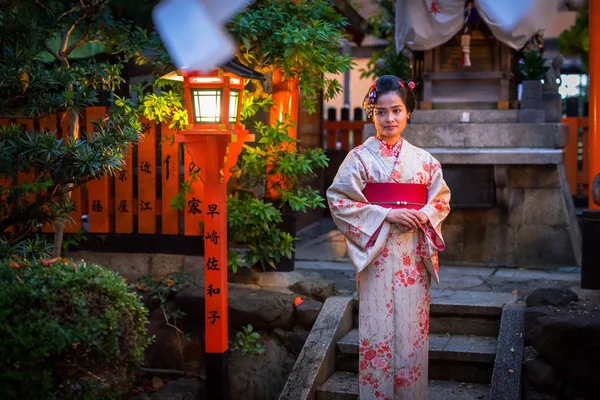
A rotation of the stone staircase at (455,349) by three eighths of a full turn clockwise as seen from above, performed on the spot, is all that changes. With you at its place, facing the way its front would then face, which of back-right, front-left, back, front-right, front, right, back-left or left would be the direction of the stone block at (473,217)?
front-right

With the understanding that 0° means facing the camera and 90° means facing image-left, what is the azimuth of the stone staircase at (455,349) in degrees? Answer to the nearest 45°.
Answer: approximately 0°

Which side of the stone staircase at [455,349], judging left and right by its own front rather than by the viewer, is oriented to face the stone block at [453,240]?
back

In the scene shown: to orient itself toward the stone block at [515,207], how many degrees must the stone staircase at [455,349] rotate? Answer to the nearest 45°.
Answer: approximately 180°

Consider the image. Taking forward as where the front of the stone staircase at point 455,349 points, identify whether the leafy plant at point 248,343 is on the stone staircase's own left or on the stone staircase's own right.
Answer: on the stone staircase's own right

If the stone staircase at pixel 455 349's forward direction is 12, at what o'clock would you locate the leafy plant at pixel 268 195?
The leafy plant is roughly at 4 o'clock from the stone staircase.

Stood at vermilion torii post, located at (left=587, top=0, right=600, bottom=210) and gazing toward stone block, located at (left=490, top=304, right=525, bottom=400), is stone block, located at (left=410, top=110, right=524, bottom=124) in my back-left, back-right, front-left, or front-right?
back-right

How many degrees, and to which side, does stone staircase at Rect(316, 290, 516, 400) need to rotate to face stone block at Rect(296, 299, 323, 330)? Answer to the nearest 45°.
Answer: approximately 90° to its right

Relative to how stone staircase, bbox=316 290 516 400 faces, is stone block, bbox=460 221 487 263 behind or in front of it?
behind
